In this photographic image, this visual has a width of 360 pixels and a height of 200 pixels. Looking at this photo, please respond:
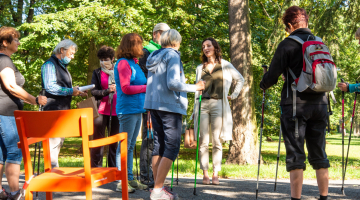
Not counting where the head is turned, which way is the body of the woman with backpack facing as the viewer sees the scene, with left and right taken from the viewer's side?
facing away from the viewer and to the left of the viewer

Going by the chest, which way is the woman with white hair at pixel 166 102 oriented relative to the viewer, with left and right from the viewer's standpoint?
facing away from the viewer and to the right of the viewer

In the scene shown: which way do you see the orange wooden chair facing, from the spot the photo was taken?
facing away from the viewer and to the right of the viewer

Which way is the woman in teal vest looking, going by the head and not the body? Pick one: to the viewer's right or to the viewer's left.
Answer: to the viewer's right

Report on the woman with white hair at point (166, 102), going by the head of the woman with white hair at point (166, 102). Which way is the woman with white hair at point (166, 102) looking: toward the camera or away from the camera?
away from the camera

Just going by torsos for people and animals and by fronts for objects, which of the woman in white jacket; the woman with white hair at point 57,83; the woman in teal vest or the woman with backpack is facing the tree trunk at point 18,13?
the woman with backpack

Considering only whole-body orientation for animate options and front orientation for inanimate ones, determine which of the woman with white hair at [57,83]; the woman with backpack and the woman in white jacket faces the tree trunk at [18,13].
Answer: the woman with backpack

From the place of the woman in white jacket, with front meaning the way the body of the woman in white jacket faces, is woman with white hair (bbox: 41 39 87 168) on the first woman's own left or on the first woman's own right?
on the first woman's own right

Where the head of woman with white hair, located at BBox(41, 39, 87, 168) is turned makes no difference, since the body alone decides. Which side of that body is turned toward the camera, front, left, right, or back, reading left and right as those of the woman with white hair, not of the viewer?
right

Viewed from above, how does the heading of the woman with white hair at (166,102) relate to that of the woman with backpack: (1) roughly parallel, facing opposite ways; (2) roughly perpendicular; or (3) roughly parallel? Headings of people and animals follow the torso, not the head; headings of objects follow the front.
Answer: roughly perpendicular

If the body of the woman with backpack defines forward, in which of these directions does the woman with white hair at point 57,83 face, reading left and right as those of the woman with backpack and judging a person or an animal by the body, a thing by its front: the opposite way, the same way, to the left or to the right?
to the right

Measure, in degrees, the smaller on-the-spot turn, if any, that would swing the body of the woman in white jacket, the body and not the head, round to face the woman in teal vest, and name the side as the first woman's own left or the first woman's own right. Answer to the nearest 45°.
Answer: approximately 45° to the first woman's own right
